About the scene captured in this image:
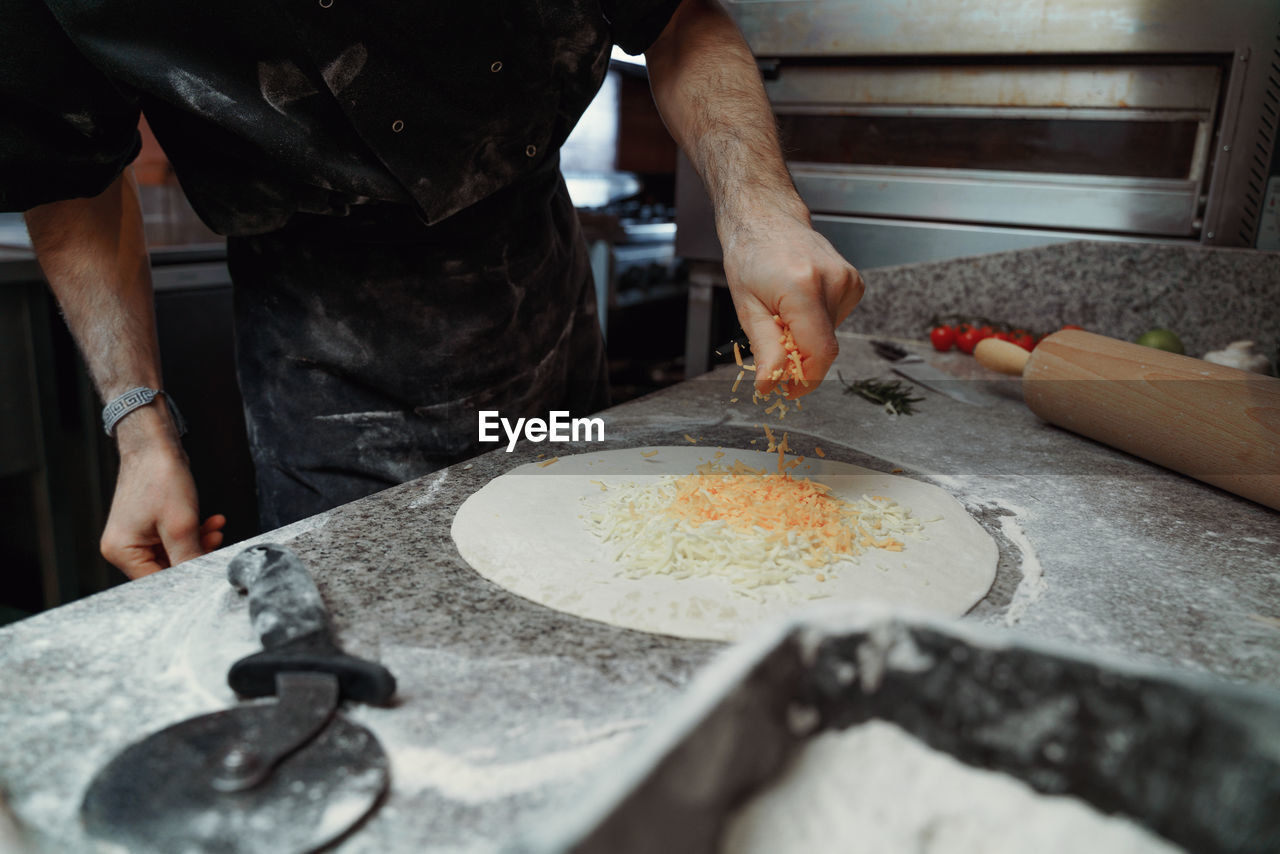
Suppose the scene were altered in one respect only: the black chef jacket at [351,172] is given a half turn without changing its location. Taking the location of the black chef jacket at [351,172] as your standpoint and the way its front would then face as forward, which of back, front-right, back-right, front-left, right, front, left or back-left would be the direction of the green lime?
back-right

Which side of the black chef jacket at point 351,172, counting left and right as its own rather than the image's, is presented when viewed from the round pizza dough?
front

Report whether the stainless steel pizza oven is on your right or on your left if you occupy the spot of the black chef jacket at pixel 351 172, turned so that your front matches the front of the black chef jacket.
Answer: on your left

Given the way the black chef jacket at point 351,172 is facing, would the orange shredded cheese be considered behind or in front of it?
in front

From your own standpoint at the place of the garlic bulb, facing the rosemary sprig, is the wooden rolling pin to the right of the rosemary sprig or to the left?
left

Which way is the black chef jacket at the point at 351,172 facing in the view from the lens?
facing the viewer and to the right of the viewer

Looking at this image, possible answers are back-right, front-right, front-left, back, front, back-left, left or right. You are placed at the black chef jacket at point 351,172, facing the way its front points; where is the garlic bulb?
front-left

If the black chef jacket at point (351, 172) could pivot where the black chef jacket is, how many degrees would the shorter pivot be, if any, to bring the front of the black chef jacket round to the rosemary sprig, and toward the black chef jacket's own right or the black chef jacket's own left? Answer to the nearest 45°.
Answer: approximately 45° to the black chef jacket's own left

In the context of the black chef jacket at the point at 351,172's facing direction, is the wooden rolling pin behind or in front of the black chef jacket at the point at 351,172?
in front
